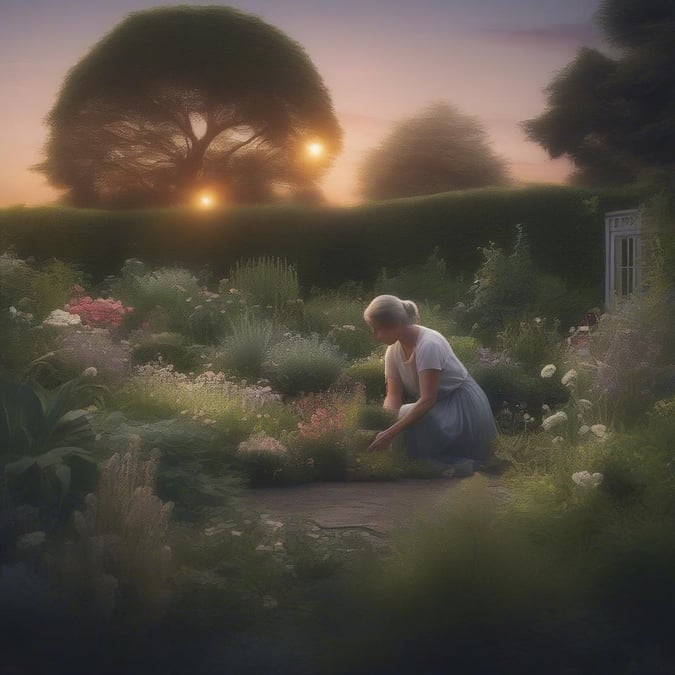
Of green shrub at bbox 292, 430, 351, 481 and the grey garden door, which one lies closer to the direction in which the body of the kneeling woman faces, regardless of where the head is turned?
the green shrub

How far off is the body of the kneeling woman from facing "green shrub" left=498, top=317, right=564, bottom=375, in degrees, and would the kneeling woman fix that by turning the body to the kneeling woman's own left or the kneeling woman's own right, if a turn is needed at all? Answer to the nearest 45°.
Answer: approximately 135° to the kneeling woman's own right

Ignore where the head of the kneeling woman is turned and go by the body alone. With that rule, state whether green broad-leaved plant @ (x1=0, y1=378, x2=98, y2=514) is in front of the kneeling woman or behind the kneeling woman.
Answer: in front

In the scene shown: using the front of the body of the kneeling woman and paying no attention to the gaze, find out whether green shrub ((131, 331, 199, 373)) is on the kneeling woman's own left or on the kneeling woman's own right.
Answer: on the kneeling woman's own right

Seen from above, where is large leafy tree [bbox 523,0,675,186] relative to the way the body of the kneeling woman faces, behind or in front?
behind

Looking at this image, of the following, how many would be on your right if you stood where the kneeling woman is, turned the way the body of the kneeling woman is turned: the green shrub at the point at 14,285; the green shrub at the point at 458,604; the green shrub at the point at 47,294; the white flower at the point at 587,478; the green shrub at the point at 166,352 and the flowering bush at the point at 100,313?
4

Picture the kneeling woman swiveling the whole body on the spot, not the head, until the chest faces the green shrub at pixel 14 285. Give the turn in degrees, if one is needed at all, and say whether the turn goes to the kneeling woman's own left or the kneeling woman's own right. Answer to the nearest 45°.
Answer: approximately 90° to the kneeling woman's own right

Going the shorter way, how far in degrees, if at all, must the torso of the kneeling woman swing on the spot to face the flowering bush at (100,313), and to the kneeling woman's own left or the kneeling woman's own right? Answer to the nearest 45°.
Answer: approximately 90° to the kneeling woman's own right

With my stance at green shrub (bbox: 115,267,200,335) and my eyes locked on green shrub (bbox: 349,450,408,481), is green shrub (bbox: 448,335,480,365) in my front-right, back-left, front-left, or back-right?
front-left

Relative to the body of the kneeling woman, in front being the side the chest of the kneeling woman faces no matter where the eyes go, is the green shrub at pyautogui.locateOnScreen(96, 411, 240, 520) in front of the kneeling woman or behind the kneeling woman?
in front

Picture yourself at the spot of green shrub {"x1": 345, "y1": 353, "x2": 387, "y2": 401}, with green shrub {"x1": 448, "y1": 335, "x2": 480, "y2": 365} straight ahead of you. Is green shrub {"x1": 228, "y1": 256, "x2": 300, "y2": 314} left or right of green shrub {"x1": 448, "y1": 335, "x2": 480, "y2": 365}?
left

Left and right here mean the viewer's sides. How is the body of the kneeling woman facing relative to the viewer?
facing the viewer and to the left of the viewer

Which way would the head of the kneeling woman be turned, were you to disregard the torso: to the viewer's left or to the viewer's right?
to the viewer's left
